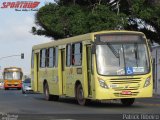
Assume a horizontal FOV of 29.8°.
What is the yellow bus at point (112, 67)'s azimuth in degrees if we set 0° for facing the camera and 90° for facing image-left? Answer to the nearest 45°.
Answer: approximately 315°
